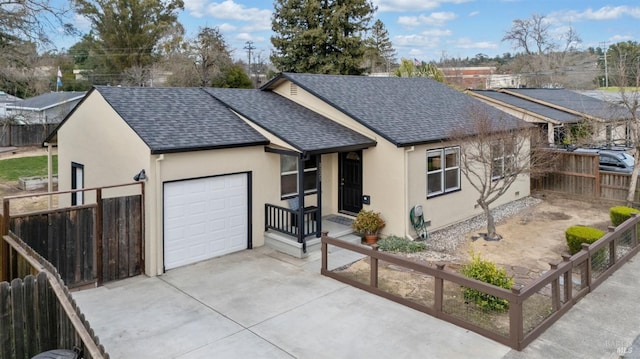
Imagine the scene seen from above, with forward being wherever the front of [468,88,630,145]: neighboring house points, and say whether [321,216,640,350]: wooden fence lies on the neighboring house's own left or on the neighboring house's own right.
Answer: on the neighboring house's own right

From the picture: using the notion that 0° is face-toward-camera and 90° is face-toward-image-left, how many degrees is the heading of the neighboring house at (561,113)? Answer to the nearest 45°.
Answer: approximately 315°

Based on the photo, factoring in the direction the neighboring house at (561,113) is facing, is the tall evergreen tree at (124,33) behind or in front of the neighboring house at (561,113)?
behind

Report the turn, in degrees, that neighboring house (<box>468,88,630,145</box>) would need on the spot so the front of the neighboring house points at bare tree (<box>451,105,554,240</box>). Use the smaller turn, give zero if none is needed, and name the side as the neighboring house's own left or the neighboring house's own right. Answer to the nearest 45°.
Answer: approximately 45° to the neighboring house's own right
